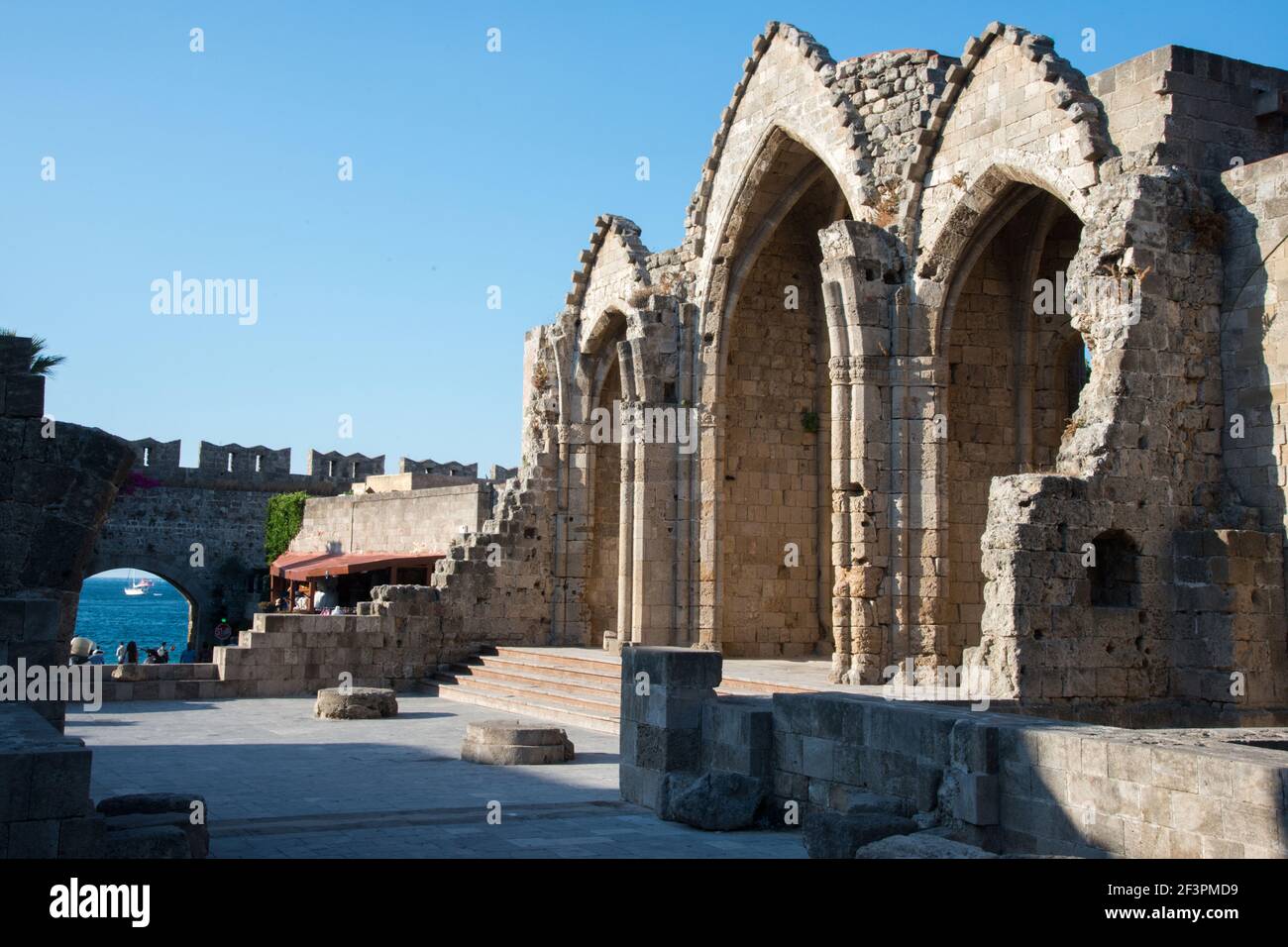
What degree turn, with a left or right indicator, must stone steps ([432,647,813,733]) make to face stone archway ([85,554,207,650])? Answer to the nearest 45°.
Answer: approximately 90° to its right

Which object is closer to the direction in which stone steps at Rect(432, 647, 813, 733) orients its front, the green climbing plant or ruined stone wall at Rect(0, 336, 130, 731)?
the ruined stone wall

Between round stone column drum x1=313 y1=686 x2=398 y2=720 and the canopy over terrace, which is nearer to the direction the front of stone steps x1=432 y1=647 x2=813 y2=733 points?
the round stone column drum

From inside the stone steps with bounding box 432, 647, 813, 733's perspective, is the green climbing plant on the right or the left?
on its right

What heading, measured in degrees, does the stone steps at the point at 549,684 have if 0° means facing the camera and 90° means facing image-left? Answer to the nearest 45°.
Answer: approximately 45°

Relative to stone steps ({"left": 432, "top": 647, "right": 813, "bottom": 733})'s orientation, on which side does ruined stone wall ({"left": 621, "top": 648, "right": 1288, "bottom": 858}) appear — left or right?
on its left

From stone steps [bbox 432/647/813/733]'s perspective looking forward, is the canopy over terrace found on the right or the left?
on its right

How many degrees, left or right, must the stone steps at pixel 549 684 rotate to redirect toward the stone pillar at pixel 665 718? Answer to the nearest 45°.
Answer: approximately 45° to its left
